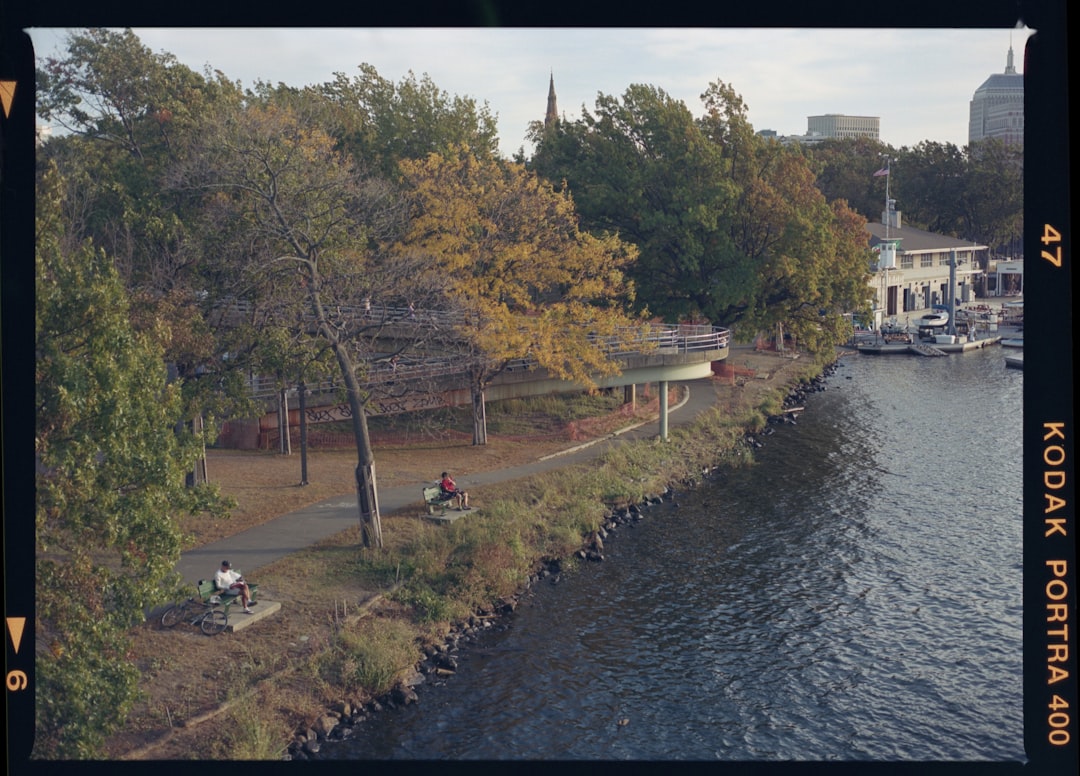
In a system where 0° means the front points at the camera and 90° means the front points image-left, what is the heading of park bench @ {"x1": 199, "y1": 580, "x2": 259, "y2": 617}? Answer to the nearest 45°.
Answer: approximately 315°

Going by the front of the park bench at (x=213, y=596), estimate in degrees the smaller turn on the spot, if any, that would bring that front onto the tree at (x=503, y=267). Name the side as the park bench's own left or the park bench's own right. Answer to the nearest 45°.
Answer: approximately 90° to the park bench's own left

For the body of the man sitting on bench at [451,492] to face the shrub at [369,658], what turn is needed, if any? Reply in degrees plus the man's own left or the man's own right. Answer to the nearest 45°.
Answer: approximately 45° to the man's own right

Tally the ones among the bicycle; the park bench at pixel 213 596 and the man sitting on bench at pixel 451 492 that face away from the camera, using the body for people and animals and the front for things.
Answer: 0

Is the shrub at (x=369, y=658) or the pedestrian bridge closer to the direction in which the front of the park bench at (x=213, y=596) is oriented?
the shrub

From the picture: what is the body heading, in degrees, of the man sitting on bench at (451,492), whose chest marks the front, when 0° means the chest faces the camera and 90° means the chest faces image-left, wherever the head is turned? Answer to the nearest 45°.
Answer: approximately 315°

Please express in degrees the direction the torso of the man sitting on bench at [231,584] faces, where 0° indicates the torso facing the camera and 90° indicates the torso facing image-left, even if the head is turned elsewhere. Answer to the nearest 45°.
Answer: approximately 315°

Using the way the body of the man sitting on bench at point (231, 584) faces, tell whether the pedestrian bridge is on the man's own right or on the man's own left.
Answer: on the man's own left

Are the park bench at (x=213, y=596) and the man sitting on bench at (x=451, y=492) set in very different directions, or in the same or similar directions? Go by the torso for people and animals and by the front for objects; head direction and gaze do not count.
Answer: same or similar directions

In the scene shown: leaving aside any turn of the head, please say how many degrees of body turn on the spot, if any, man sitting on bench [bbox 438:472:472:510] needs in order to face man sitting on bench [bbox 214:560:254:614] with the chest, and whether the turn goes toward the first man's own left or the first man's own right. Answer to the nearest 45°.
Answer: approximately 90° to the first man's own right

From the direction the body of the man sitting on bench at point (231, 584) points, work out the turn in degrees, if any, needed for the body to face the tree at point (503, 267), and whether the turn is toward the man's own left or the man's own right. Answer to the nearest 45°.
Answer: approximately 90° to the man's own left

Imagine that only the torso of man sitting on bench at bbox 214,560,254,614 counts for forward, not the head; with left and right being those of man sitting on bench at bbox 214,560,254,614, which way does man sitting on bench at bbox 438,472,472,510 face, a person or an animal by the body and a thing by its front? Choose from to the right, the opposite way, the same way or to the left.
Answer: the same way

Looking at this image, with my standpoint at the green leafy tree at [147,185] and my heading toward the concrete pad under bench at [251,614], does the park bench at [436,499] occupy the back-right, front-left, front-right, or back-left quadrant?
front-left

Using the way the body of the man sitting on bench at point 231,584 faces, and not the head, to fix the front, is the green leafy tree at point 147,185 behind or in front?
behind

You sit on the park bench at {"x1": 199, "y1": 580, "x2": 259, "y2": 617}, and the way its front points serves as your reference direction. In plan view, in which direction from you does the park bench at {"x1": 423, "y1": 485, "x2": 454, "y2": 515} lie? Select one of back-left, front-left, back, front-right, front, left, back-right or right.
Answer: left
